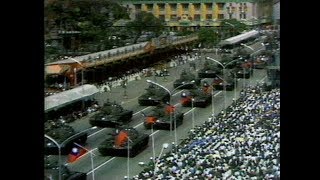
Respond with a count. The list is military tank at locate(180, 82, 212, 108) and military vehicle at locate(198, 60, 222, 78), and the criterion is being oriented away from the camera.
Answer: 0

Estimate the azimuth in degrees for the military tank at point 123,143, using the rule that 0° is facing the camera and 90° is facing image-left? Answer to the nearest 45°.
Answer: approximately 45°

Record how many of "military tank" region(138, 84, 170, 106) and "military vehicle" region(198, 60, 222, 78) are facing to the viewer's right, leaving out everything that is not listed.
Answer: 0
